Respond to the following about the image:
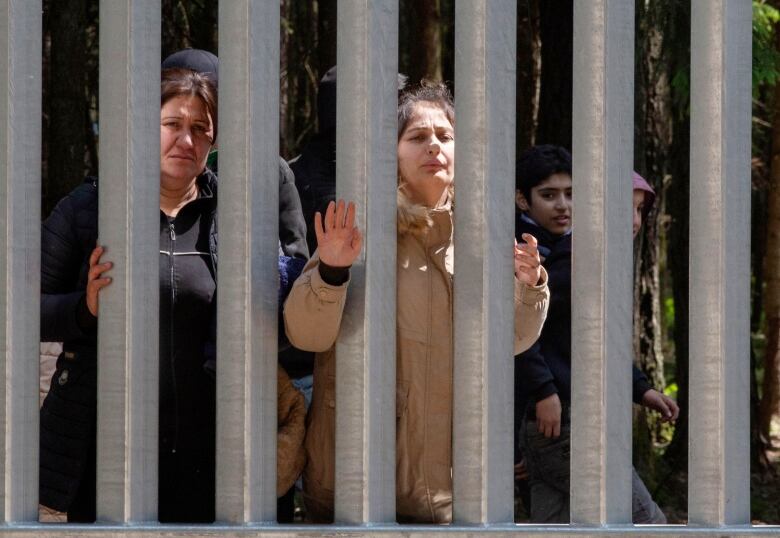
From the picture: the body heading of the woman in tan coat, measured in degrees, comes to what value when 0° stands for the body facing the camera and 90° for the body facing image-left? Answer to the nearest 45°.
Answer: approximately 0°

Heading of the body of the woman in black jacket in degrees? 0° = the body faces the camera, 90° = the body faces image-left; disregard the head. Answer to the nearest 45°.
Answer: approximately 0°

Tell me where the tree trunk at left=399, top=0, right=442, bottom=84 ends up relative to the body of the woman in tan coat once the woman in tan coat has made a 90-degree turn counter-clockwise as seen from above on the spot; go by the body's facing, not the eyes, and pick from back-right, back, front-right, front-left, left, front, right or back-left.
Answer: left

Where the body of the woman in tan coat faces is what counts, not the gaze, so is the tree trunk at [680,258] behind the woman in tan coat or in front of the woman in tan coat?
behind

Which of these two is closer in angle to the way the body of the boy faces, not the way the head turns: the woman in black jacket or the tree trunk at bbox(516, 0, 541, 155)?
the woman in black jacket

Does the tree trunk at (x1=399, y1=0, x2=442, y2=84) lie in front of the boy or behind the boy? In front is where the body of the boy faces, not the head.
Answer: behind

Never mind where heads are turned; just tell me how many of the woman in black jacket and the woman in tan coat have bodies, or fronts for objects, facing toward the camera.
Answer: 2
